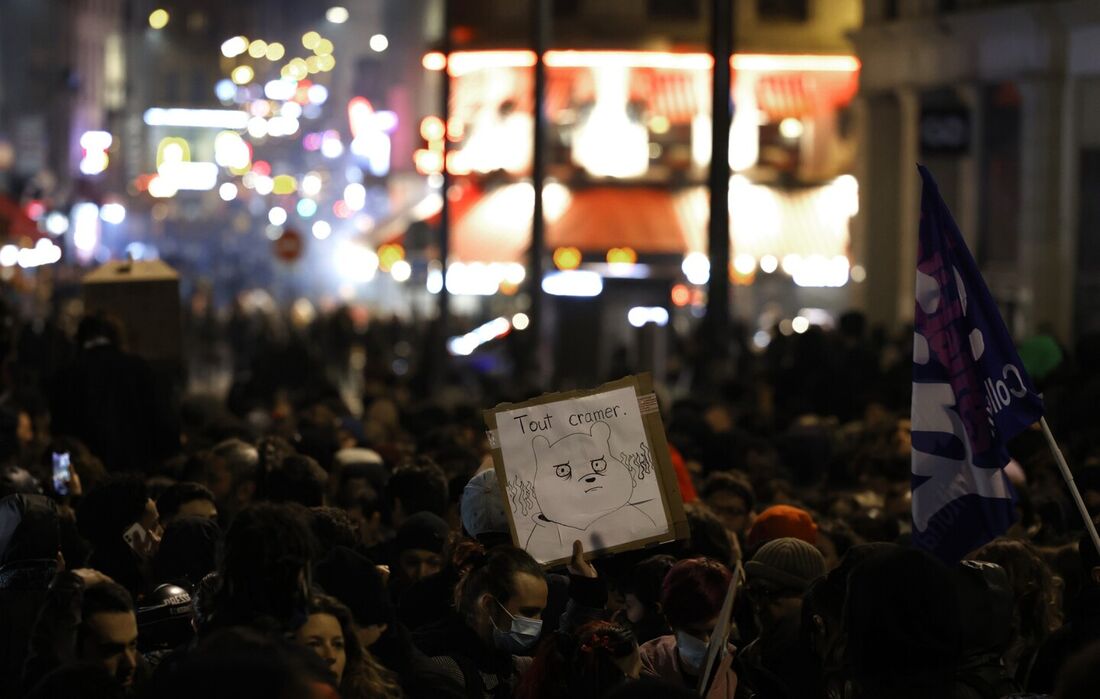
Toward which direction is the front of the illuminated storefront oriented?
toward the camera

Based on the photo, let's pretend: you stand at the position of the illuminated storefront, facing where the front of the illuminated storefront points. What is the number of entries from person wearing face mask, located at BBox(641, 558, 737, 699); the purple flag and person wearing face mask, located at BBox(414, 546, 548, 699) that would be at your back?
0

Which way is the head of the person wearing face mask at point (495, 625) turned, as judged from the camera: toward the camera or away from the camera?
toward the camera

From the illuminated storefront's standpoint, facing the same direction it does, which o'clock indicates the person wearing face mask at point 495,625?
The person wearing face mask is roughly at 12 o'clock from the illuminated storefront.

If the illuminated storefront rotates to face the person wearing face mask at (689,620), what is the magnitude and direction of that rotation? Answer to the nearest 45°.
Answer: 0° — it already faces them

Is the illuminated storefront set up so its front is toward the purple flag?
yes

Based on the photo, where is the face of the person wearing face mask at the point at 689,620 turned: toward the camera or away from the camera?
toward the camera
